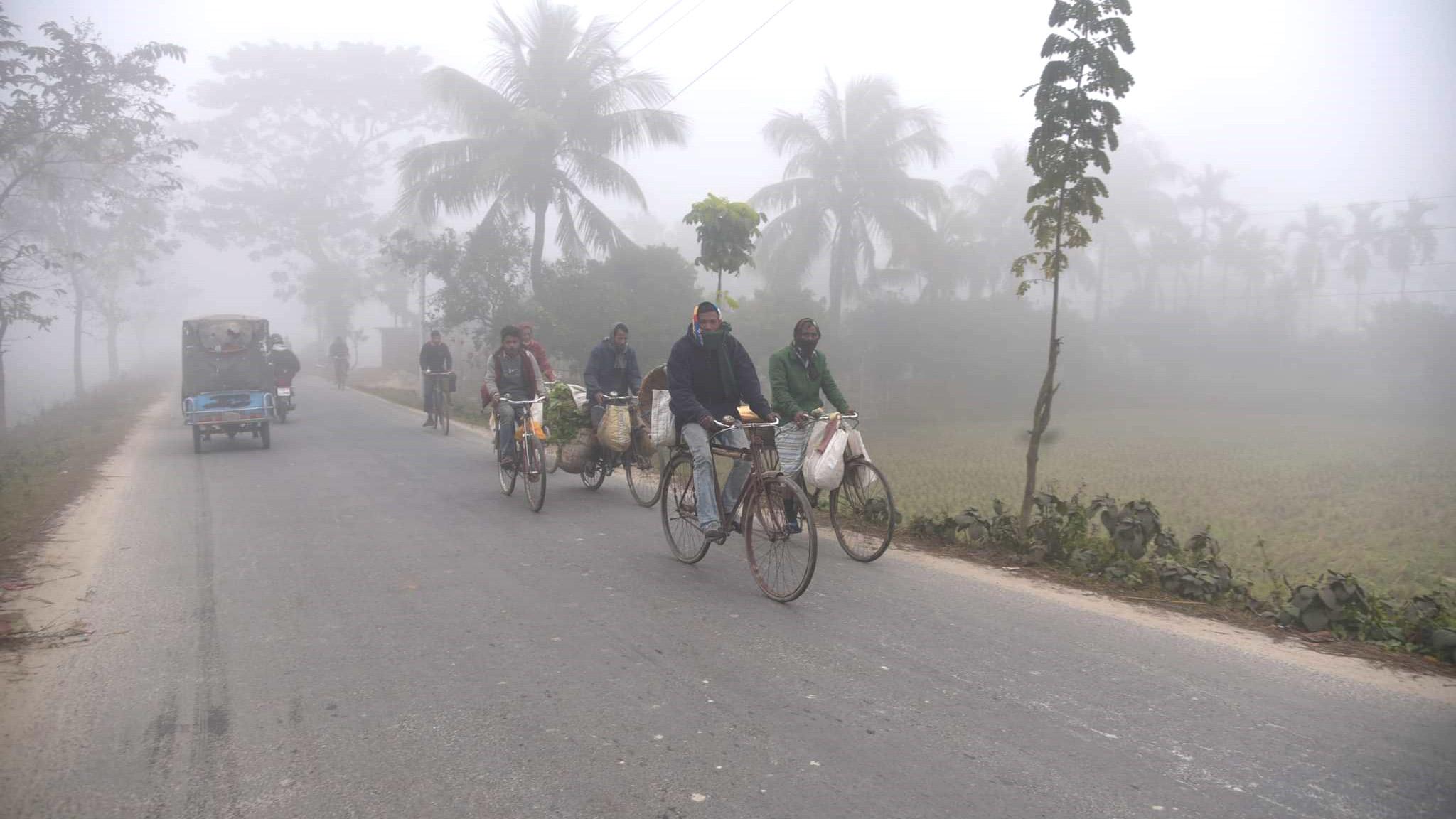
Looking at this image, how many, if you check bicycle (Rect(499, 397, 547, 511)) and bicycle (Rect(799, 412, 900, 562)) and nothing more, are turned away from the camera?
0

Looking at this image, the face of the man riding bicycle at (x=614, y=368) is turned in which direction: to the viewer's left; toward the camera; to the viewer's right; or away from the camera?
toward the camera

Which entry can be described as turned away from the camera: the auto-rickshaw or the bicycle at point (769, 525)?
the auto-rickshaw

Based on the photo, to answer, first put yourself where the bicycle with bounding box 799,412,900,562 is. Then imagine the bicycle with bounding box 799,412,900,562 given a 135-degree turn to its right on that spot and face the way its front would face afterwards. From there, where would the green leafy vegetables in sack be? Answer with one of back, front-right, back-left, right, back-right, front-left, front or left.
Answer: front-right

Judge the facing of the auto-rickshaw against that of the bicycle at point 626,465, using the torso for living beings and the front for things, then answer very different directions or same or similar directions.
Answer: very different directions

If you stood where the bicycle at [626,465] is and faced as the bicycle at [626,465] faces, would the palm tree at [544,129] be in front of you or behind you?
behind

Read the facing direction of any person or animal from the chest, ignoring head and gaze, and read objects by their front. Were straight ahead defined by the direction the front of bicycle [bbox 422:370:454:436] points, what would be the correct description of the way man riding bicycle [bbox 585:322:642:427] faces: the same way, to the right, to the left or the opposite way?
the same way

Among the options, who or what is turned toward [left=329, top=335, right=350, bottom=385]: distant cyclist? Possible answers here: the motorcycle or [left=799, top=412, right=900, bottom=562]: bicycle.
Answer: the motorcycle

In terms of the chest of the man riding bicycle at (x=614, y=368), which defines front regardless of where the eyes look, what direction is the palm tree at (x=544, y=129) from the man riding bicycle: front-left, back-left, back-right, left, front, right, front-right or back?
back-left

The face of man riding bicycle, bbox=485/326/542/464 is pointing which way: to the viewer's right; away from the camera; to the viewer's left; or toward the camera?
toward the camera

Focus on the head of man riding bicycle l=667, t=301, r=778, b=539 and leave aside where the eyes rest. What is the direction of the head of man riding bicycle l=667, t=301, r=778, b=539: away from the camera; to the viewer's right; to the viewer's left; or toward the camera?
toward the camera

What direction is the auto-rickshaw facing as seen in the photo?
away from the camera

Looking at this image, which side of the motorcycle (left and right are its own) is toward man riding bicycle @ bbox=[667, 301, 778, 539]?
back

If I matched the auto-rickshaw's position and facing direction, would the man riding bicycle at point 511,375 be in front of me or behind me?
behind

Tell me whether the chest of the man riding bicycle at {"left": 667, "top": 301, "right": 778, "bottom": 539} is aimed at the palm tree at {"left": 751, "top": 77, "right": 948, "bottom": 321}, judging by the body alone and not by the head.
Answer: no

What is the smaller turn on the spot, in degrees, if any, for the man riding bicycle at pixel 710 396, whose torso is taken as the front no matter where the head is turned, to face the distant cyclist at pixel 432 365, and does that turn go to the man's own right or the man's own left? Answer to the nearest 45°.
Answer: approximately 180°

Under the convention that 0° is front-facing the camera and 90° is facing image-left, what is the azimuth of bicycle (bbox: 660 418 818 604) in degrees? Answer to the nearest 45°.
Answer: approximately 315°

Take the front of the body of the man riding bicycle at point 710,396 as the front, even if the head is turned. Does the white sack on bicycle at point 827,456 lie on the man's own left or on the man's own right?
on the man's own left

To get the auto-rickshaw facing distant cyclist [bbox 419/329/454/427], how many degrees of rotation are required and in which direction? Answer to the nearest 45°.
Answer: approximately 90° to its right

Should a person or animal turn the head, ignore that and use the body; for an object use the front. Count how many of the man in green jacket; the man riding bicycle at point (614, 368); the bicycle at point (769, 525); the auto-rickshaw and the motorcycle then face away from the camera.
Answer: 2

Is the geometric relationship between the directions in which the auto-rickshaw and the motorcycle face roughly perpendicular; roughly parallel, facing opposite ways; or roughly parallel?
roughly parallel

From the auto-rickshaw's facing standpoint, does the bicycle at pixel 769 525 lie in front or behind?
behind

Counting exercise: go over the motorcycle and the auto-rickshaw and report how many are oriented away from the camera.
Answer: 2

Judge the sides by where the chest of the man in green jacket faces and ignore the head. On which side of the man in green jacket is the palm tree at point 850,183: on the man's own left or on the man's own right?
on the man's own left
